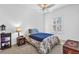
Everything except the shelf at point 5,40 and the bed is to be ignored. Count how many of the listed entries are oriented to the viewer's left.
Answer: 0

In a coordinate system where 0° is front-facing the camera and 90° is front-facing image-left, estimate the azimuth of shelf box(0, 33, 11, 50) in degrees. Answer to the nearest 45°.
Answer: approximately 315°

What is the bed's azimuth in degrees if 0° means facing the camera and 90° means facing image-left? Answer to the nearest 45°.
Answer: approximately 315°

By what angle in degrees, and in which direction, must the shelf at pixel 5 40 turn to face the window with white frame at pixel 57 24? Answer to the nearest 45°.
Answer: approximately 45° to its left
